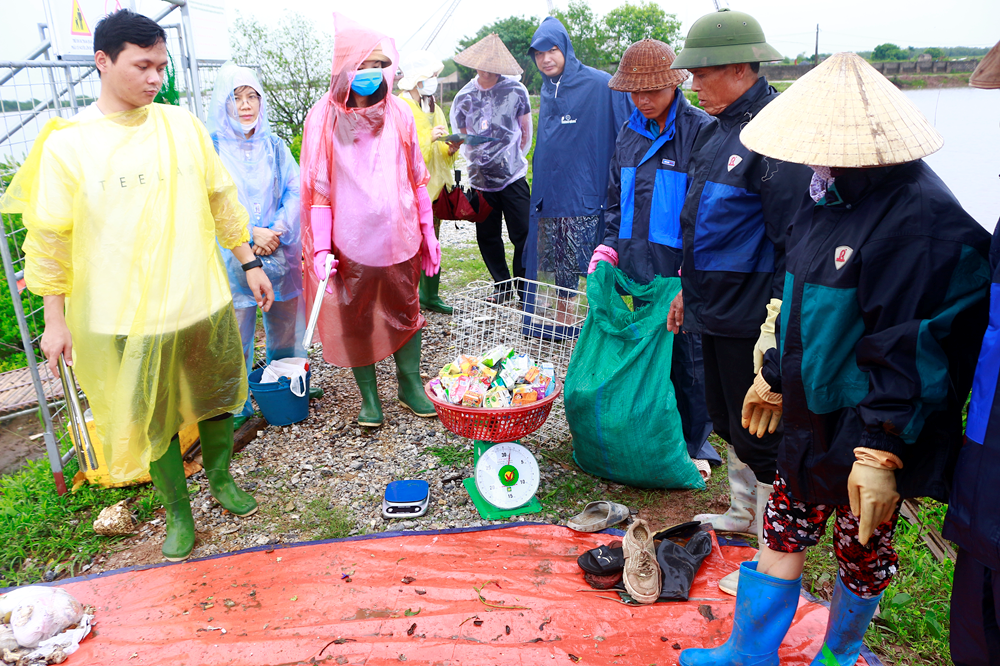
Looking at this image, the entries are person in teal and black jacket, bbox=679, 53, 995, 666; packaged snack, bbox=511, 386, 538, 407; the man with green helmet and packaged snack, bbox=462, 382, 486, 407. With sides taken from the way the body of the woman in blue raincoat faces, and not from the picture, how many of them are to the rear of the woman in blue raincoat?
0

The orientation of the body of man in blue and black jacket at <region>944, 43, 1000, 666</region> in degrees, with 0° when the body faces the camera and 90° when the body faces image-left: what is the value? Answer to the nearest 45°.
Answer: approximately 90°

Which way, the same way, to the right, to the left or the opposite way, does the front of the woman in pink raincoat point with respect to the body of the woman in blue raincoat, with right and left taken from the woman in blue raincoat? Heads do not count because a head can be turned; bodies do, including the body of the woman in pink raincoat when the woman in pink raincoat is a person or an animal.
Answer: the same way

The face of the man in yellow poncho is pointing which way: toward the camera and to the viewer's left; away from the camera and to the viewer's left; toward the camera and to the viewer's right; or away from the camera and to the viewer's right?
toward the camera and to the viewer's right

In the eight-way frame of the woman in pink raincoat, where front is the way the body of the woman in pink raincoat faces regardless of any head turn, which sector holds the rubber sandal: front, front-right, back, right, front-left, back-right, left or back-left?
front-left

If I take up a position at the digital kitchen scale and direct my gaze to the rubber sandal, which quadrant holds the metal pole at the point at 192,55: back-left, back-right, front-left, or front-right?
back-left

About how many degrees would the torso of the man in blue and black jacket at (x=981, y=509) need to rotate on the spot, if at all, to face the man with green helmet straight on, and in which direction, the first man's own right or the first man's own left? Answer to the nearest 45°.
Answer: approximately 45° to the first man's own right

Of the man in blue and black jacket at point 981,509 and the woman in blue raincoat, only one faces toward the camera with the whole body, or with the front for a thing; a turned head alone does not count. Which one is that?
the woman in blue raincoat

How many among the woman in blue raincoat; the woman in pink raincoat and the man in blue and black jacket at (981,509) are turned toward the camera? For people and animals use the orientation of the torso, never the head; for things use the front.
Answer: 2

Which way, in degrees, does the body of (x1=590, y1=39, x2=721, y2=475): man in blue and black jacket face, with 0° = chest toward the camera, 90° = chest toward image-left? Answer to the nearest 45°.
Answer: approximately 45°

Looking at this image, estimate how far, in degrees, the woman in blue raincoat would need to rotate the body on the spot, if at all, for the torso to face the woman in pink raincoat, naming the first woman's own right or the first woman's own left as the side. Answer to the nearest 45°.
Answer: approximately 45° to the first woman's own left

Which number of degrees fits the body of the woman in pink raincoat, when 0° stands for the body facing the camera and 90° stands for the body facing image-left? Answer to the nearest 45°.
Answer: approximately 0°

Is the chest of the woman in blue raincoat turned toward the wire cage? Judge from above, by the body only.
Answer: no

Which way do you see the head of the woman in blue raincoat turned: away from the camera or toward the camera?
toward the camera
